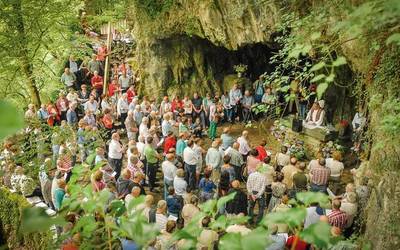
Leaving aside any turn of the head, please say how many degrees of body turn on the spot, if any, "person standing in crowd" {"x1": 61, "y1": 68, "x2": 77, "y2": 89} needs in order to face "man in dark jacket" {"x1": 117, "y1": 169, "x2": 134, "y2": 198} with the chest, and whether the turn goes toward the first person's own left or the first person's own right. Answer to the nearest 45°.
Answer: approximately 45° to the first person's own right

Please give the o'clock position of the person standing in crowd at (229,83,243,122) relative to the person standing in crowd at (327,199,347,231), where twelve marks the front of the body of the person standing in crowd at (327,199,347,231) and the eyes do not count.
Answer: the person standing in crowd at (229,83,243,122) is roughly at 11 o'clock from the person standing in crowd at (327,199,347,231).

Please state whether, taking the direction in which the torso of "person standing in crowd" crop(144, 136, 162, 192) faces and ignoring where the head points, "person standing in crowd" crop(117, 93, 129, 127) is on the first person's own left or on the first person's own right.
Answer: on the first person's own left

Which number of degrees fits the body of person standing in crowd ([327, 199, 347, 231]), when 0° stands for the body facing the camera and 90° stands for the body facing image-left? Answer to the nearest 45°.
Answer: approximately 180°

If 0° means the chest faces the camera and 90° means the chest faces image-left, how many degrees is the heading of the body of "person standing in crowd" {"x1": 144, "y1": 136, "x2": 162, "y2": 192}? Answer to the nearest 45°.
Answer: approximately 225°

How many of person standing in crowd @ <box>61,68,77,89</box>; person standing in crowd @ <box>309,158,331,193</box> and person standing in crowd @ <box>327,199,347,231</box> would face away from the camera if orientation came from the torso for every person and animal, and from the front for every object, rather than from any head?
2

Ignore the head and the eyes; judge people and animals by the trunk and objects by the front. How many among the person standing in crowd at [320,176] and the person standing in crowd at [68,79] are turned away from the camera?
1

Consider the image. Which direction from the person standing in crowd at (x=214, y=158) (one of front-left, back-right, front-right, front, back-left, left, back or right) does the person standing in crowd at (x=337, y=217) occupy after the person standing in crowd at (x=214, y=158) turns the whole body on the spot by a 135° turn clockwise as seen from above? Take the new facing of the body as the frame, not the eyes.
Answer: front-left

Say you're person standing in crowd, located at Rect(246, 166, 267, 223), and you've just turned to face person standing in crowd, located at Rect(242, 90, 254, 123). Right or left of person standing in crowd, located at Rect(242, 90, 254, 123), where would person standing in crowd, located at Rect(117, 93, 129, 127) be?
left

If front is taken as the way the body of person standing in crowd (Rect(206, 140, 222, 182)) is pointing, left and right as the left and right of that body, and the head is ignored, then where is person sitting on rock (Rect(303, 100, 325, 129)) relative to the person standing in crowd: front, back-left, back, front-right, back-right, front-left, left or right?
front

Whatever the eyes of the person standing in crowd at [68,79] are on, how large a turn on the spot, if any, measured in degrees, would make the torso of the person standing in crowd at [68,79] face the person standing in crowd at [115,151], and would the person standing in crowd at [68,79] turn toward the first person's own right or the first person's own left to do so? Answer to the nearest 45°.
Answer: approximately 45° to the first person's own right

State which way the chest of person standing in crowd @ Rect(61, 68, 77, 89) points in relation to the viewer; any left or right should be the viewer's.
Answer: facing the viewer and to the right of the viewer

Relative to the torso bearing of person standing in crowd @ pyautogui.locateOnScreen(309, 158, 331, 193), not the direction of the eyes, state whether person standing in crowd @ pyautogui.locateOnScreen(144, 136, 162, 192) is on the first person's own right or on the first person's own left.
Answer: on the first person's own left

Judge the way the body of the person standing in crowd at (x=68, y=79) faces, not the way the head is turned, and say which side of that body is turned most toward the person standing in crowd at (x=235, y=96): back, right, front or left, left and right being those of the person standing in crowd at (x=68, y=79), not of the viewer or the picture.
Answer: front

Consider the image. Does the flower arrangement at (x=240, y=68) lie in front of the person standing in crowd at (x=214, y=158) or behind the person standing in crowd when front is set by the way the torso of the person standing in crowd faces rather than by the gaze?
in front

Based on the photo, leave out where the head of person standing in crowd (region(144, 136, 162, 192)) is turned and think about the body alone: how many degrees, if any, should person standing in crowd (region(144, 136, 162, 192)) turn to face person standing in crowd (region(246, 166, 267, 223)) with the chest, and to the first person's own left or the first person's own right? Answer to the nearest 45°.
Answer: approximately 90° to the first person's own right

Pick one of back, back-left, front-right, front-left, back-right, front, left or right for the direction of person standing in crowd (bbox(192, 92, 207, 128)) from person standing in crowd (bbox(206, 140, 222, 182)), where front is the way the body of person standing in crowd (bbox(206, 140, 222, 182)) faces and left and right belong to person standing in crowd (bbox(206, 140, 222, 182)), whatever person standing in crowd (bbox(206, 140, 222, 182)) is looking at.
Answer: front-left

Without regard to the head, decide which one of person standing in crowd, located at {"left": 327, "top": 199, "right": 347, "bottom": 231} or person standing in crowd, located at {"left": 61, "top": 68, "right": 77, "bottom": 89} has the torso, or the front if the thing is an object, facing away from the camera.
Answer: person standing in crowd, located at {"left": 327, "top": 199, "right": 347, "bottom": 231}

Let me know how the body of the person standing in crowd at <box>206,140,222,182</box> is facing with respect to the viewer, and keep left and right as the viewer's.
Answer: facing away from the viewer and to the right of the viewer
